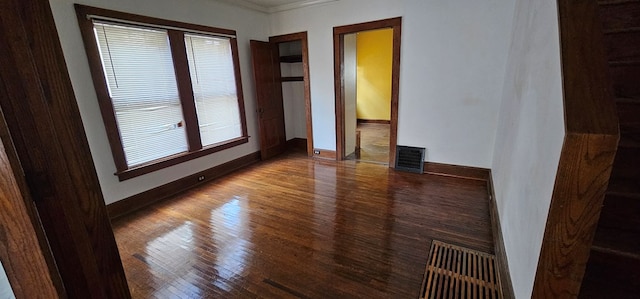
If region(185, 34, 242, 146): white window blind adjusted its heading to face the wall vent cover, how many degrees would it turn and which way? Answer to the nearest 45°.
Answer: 0° — it already faces it

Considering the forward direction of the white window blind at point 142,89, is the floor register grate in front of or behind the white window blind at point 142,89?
in front

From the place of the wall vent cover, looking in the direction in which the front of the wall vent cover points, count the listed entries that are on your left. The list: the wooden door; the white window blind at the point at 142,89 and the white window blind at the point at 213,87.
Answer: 0

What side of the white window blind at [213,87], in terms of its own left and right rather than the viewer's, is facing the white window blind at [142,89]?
right

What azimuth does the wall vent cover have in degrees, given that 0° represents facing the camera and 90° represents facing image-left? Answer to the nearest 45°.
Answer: approximately 0°

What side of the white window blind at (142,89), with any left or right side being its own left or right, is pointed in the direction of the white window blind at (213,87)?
left

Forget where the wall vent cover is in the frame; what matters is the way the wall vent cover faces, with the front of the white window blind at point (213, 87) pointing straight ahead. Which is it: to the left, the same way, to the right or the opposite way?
to the right

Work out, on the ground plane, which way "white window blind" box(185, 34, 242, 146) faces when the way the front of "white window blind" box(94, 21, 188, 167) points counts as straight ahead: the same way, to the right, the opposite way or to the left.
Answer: the same way

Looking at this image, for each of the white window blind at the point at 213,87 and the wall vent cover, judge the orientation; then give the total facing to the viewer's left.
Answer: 0

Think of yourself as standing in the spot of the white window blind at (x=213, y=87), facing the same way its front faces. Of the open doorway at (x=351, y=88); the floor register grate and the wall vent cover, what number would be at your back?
0

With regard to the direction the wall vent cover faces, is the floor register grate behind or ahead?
ahead

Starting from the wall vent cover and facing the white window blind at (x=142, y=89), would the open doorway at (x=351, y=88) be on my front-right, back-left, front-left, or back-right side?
front-right

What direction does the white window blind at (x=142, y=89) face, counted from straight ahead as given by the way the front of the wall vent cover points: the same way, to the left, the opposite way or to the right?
to the left

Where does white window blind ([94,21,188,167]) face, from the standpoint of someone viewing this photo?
facing the viewer and to the right of the viewer

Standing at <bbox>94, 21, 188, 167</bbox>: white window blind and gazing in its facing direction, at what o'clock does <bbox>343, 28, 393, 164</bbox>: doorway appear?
The doorway is roughly at 10 o'clock from the white window blind.

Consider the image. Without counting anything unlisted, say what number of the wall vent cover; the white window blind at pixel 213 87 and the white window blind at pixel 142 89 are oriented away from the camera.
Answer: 0
